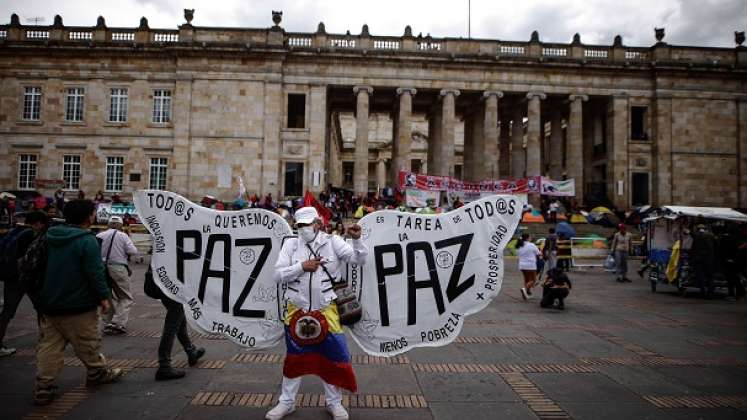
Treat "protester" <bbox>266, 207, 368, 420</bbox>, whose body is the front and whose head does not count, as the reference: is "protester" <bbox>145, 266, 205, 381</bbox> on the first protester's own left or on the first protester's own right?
on the first protester's own right

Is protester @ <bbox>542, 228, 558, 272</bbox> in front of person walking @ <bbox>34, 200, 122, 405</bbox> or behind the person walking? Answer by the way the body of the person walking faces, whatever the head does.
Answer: in front

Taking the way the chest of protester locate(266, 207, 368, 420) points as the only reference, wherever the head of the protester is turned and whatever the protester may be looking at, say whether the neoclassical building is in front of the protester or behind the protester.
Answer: behind

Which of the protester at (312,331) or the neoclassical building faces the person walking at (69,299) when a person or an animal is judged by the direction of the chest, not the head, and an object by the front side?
the neoclassical building

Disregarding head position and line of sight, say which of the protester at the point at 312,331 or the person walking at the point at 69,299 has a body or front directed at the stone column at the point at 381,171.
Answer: the person walking

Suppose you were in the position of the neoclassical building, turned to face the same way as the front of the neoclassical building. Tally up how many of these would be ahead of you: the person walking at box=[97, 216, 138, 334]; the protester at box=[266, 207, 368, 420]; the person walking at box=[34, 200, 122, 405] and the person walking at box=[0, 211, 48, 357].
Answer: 4

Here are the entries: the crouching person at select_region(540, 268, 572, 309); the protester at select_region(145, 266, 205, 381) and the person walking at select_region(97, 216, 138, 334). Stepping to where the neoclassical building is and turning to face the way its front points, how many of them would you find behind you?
0

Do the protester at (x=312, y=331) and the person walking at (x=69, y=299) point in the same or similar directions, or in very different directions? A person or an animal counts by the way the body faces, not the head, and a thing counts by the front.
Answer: very different directions

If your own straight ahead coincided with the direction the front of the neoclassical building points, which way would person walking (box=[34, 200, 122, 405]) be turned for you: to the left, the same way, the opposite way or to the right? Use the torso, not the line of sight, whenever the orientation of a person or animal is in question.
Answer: the opposite way

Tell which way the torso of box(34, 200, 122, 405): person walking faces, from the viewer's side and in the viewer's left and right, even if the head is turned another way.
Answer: facing away from the viewer and to the right of the viewer

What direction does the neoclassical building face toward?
toward the camera

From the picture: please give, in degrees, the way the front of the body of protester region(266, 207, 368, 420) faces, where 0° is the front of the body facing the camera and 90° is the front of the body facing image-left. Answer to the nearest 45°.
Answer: approximately 0°

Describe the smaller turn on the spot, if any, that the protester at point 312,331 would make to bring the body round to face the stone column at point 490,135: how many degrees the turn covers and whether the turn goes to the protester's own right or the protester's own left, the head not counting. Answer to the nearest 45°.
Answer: approximately 135° to the protester's own left

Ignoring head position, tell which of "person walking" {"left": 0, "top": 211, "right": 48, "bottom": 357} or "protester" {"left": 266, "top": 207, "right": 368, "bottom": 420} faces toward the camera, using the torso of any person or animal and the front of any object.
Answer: the protester
